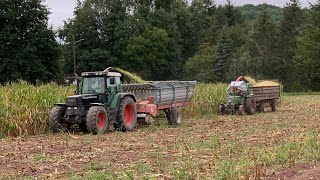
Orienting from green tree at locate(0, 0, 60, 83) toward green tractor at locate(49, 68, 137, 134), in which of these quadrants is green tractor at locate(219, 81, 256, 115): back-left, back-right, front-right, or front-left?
front-left

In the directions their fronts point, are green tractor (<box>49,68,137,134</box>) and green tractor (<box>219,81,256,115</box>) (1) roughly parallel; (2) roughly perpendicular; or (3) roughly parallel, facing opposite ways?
roughly parallel

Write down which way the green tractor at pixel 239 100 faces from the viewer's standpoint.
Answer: facing the viewer and to the left of the viewer

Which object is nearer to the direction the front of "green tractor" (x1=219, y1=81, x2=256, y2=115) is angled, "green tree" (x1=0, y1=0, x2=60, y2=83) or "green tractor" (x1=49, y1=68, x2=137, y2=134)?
the green tractor

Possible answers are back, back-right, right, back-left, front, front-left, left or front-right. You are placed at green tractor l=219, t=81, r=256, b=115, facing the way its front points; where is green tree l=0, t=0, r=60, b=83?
right

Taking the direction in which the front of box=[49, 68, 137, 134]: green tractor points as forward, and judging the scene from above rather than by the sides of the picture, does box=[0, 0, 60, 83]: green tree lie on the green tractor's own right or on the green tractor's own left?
on the green tractor's own right

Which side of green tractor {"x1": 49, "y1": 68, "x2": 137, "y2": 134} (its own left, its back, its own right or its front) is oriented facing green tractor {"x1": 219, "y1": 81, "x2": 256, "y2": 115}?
back

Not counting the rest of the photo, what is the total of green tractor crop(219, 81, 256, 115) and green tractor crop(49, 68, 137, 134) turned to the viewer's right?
0

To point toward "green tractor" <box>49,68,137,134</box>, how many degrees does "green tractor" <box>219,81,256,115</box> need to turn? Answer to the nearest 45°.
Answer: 0° — it already faces it
